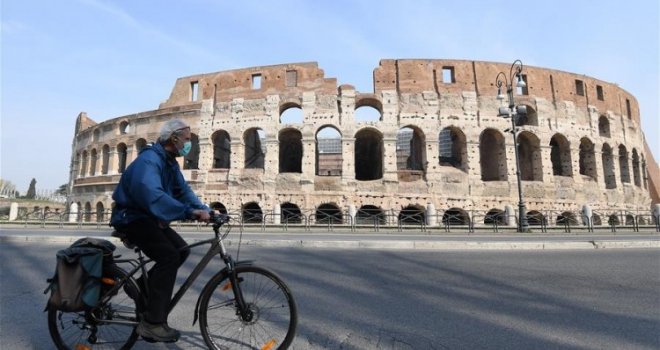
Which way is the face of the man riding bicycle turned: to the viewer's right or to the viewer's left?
to the viewer's right

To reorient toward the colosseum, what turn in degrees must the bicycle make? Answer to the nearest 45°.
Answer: approximately 45° to its left

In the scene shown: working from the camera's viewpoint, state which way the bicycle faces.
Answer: facing to the right of the viewer

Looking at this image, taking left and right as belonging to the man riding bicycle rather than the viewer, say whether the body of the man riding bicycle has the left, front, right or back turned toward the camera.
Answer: right
